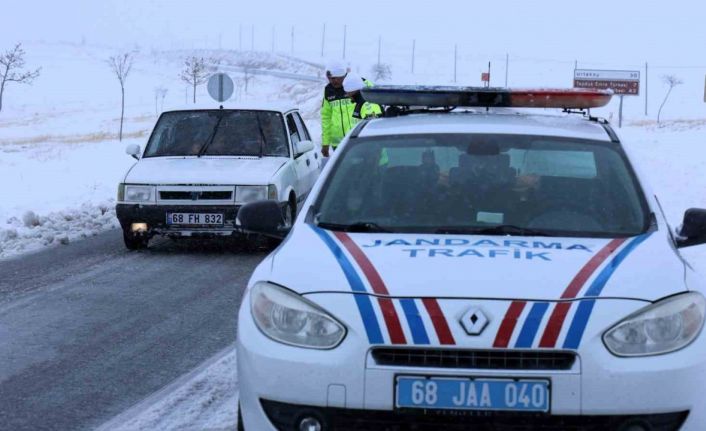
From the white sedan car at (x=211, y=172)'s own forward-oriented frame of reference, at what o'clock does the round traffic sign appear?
The round traffic sign is roughly at 6 o'clock from the white sedan car.

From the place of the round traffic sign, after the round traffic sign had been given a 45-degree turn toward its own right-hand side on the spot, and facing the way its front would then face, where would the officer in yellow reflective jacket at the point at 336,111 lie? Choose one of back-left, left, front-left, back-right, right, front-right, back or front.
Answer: back-right

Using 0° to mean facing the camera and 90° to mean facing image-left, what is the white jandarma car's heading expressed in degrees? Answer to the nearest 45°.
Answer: approximately 0°

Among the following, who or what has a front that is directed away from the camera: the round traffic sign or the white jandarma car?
the round traffic sign

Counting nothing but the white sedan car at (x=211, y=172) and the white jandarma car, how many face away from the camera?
0

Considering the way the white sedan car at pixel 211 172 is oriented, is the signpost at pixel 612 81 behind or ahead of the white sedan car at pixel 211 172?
behind

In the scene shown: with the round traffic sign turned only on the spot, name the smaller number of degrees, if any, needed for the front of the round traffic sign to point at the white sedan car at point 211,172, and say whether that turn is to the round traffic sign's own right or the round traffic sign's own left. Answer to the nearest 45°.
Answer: approximately 180°

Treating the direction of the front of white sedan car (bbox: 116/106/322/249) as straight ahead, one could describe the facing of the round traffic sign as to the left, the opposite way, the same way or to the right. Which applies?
the opposite way

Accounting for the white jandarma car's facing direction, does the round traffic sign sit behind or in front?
behind

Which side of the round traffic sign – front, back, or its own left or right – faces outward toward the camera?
back

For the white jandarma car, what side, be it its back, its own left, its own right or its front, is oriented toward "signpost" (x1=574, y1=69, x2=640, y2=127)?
back

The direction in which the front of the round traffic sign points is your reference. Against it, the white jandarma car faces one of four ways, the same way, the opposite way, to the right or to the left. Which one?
the opposite way
